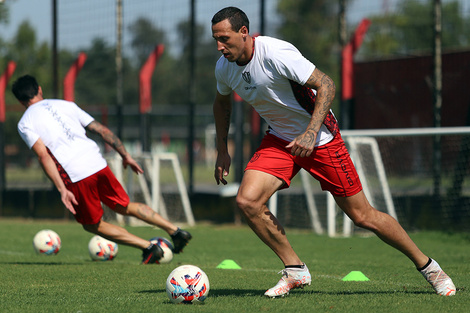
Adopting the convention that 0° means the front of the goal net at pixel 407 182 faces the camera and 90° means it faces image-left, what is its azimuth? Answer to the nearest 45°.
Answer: approximately 0°

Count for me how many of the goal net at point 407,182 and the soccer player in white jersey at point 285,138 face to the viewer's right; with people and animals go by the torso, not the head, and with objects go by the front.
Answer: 0

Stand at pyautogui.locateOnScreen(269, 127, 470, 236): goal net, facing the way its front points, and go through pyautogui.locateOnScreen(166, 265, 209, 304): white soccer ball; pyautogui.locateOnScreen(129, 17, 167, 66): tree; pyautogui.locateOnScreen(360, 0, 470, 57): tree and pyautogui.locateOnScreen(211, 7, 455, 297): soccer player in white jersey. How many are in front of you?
2

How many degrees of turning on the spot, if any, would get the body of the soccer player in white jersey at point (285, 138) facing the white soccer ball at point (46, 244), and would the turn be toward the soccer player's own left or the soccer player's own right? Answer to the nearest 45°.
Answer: approximately 90° to the soccer player's own right

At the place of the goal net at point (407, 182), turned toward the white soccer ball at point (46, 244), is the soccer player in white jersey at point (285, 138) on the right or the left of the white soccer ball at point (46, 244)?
left

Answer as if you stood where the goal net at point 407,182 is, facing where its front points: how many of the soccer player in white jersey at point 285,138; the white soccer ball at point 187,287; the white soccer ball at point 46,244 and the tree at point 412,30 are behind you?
1

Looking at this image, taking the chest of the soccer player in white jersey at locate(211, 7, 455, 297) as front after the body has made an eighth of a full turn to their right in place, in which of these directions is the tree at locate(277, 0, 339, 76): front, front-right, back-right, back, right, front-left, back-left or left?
right
